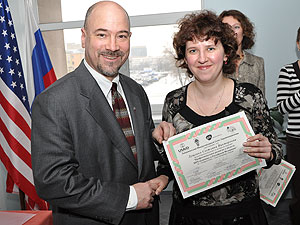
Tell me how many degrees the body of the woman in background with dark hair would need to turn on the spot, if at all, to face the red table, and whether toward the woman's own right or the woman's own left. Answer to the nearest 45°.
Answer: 0° — they already face it

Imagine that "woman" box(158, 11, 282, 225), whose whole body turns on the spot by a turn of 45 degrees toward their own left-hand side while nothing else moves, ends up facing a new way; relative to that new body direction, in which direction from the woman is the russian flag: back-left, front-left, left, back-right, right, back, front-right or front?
back

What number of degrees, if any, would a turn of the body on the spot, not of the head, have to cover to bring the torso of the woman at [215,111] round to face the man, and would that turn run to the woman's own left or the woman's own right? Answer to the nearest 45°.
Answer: approximately 45° to the woman's own right

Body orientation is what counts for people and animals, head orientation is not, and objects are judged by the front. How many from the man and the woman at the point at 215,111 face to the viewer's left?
0

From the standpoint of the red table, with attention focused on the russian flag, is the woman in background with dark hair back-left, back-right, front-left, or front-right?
front-right

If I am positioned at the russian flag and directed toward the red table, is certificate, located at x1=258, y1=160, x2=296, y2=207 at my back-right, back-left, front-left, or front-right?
front-left

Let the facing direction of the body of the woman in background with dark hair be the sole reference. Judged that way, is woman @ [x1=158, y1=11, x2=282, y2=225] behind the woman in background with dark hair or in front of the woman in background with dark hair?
in front

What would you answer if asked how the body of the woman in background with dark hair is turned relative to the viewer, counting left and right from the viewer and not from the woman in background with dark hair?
facing the viewer and to the left of the viewer

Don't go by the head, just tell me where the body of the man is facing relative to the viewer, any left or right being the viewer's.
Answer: facing the viewer and to the right of the viewer

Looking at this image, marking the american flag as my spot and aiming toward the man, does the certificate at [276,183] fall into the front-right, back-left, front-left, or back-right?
front-left

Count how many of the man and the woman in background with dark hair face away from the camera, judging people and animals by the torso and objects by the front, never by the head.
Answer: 0

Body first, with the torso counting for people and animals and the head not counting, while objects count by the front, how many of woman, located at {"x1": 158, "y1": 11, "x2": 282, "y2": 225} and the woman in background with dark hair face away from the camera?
0

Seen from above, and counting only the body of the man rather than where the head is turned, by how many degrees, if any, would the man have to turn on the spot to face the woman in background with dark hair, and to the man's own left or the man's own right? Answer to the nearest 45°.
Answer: approximately 90° to the man's own left

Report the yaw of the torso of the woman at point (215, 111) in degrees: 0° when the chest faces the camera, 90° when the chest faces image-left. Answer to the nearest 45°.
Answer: approximately 0°

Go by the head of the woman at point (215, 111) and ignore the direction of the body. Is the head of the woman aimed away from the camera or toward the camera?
toward the camera
